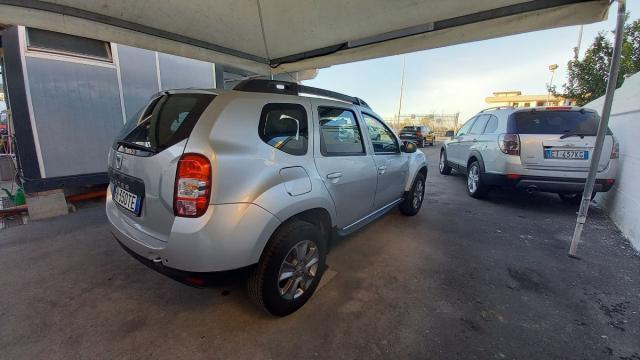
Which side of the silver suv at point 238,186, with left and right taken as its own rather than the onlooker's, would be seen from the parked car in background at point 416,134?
front

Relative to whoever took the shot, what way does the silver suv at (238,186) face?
facing away from the viewer and to the right of the viewer

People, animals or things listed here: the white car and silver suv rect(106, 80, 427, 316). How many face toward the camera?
0

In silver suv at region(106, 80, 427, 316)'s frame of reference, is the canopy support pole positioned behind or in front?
in front

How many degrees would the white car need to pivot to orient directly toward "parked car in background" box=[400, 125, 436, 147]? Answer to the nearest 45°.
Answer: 0° — it already faces it

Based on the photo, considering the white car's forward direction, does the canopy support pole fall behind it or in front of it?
behind

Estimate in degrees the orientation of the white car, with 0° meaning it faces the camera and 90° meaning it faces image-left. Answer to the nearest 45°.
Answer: approximately 135°
